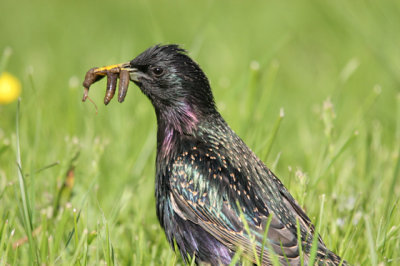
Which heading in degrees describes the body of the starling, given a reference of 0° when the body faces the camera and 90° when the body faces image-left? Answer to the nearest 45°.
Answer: approximately 90°

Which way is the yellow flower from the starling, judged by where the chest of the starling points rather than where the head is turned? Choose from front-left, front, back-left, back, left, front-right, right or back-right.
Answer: front-right
